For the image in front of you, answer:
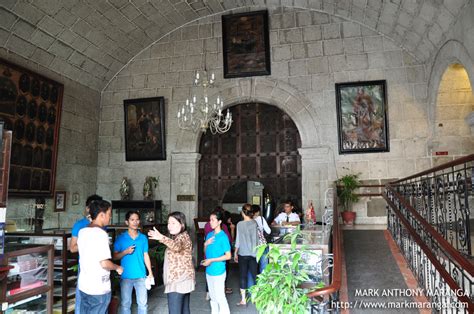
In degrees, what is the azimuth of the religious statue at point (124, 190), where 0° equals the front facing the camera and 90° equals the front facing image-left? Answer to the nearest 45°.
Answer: approximately 0°

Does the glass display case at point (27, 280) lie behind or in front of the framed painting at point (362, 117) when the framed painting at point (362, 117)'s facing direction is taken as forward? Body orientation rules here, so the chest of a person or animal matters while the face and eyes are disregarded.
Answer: in front

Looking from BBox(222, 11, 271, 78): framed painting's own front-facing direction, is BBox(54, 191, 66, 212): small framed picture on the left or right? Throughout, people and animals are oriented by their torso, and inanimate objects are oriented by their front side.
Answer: on its right

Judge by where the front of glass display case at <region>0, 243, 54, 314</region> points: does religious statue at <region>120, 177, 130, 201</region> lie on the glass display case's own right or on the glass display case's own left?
on the glass display case's own left

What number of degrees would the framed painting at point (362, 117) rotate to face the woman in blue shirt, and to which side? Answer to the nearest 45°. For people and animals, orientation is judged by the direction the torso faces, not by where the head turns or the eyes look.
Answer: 0° — it already faces them

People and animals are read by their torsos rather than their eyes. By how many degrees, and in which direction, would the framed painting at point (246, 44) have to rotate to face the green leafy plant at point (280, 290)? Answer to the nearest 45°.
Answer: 0° — it already faces it

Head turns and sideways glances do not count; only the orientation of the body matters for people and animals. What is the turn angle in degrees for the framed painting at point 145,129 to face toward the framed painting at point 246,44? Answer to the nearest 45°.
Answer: approximately 45° to its left

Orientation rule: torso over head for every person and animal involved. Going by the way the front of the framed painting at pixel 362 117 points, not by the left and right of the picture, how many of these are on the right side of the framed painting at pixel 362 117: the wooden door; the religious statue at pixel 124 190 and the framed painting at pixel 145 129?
3

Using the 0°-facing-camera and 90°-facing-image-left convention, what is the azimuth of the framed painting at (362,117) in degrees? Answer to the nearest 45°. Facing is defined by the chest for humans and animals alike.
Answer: approximately 0°

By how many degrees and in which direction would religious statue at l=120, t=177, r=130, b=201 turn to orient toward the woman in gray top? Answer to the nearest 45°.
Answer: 0° — it already faces them

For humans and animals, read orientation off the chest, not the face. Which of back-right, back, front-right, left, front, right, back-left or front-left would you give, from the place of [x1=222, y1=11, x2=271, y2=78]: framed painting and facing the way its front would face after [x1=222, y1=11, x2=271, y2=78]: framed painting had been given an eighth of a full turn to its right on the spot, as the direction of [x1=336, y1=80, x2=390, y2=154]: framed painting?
back-left

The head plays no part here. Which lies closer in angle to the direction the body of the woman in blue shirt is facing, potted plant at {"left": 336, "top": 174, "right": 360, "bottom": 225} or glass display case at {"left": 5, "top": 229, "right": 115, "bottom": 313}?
the glass display case
